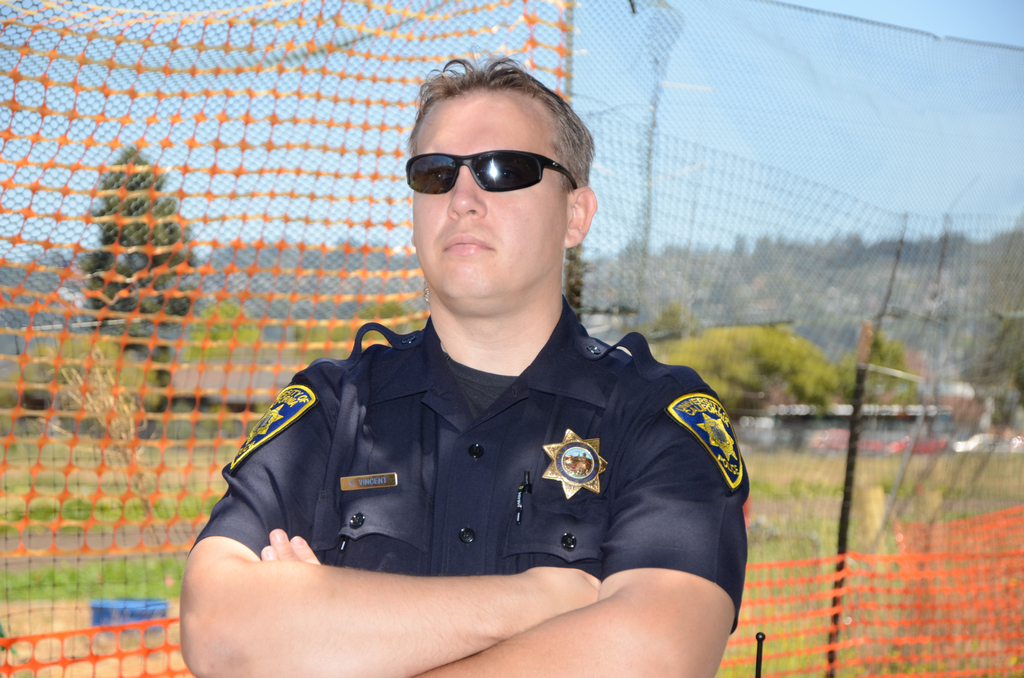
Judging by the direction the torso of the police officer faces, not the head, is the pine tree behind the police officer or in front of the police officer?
behind

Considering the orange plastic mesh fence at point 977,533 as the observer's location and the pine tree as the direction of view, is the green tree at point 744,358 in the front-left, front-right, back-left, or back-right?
front-right

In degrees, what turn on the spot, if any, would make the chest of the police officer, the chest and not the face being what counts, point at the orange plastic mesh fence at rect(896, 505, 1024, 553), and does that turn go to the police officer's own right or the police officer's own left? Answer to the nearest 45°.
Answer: approximately 135° to the police officer's own left

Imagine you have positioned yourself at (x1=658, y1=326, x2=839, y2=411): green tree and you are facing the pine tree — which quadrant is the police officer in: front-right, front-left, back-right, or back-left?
front-left

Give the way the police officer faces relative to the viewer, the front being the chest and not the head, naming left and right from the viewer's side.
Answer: facing the viewer

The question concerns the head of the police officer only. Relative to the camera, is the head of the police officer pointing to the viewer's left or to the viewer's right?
to the viewer's left
